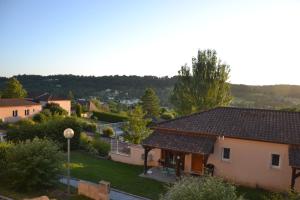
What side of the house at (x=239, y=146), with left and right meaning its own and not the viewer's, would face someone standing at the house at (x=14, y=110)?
right

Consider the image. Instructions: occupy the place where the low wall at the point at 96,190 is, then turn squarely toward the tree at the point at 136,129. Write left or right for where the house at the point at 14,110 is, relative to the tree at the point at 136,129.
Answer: left

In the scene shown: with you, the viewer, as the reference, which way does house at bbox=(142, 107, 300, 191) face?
facing the viewer and to the left of the viewer

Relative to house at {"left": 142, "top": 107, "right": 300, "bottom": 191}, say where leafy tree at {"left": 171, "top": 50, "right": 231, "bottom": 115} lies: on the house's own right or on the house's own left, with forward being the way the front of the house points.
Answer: on the house's own right

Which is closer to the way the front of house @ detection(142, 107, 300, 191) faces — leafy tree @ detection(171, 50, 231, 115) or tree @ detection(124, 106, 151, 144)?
the tree

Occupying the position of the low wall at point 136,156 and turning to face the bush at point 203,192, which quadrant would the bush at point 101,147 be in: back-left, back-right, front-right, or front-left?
back-right

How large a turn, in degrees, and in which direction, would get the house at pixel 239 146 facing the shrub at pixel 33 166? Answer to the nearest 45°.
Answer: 0° — it already faces it

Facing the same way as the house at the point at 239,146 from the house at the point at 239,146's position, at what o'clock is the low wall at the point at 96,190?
The low wall is roughly at 12 o'clock from the house.

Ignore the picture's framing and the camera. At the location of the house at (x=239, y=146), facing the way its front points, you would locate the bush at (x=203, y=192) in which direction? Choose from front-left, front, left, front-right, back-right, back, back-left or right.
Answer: front-left

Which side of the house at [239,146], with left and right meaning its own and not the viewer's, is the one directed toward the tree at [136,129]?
right

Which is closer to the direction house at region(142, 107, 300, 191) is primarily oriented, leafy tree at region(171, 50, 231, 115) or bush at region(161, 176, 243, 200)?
the bush

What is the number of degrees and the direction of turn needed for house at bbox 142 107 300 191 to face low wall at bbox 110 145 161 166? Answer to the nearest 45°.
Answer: approximately 45° to its right

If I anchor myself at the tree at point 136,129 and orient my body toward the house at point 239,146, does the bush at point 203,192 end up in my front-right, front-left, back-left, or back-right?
front-right
